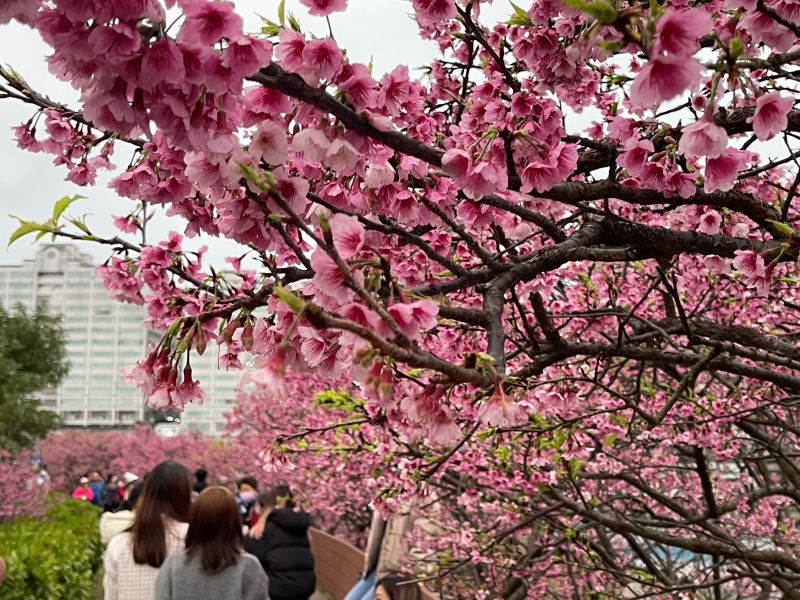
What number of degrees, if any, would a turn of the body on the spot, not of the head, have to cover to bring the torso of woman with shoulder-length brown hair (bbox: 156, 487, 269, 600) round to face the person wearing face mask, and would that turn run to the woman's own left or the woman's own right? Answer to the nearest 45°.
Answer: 0° — they already face them

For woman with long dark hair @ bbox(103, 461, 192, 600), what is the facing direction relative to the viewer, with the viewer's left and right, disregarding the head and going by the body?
facing away from the viewer

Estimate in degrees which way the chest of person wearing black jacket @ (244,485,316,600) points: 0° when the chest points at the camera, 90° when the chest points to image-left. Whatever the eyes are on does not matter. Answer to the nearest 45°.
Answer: approximately 135°

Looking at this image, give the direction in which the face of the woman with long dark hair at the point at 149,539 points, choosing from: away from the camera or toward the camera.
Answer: away from the camera

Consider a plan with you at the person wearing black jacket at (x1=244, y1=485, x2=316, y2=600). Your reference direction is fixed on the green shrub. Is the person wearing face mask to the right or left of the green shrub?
right

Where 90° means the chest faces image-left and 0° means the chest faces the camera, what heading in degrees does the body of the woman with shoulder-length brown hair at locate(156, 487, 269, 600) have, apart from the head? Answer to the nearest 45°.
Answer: approximately 180°

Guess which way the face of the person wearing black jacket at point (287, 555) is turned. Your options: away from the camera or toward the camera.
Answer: away from the camera

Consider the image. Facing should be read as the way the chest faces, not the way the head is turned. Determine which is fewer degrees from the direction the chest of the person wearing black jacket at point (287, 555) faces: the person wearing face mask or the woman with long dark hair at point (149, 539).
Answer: the person wearing face mask
